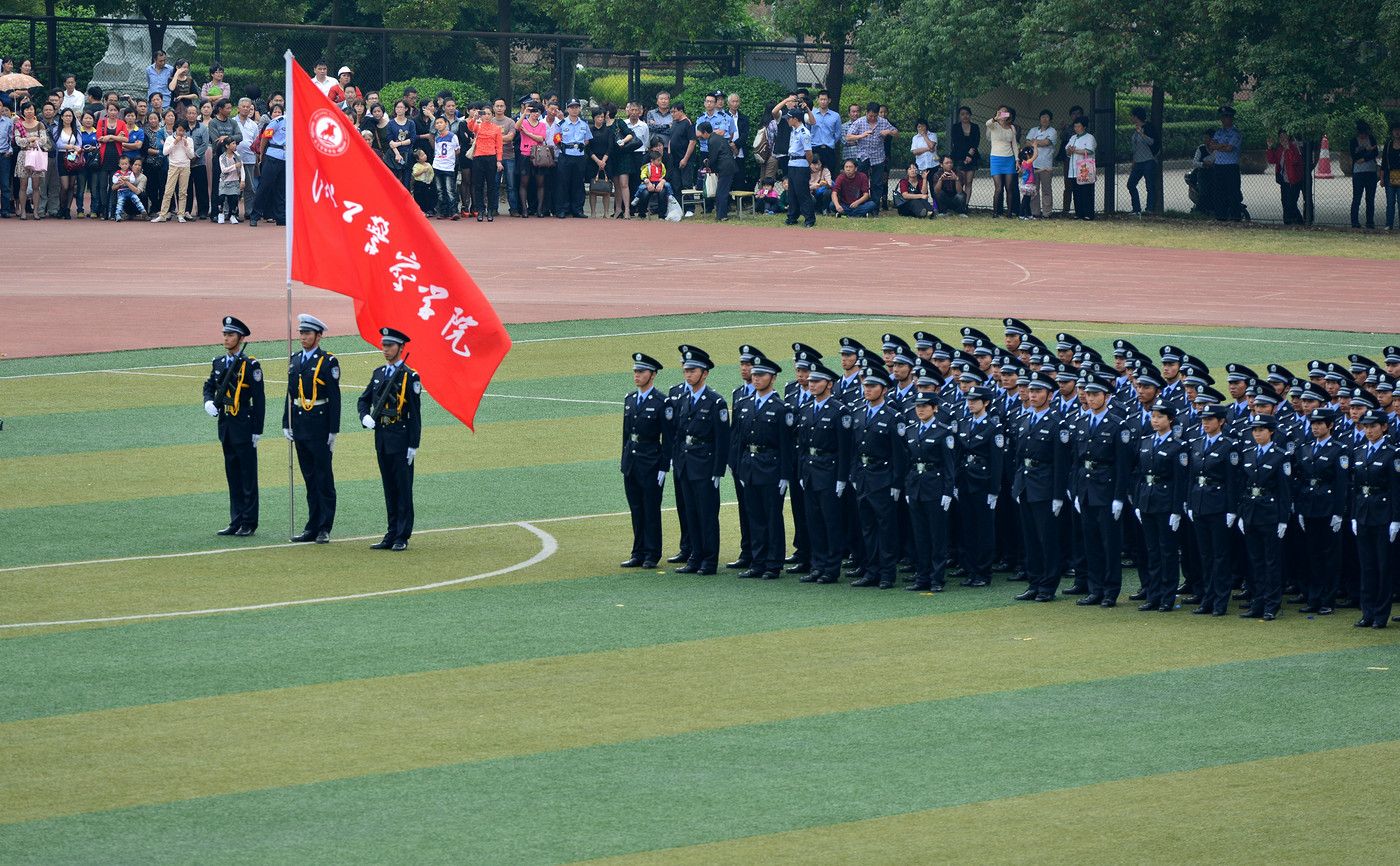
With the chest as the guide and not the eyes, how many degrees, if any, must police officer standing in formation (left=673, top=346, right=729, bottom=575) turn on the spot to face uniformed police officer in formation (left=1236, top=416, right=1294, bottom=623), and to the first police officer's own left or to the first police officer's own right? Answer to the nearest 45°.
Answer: approximately 90° to the first police officer's own left

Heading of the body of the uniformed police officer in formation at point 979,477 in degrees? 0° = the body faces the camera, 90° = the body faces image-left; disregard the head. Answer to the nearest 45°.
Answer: approximately 45°

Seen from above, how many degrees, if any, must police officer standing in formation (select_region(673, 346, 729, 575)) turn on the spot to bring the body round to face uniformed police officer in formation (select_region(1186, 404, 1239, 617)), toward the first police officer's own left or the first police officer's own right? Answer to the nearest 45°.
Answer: approximately 90° to the first police officer's own left

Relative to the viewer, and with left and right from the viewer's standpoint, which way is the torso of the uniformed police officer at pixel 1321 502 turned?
facing the viewer and to the left of the viewer

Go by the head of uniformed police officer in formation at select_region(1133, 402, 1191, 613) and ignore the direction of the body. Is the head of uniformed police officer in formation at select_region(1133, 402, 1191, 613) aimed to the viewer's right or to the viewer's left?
to the viewer's left

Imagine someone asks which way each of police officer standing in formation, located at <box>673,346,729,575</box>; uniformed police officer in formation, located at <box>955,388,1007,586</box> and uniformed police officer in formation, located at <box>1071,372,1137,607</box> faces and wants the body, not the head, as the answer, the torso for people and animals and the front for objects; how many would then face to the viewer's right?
0

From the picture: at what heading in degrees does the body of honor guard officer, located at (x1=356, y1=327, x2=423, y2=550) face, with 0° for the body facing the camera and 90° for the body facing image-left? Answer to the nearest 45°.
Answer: approximately 45°

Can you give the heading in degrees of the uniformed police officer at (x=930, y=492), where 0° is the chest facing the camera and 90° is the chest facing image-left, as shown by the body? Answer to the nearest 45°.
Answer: approximately 45°
